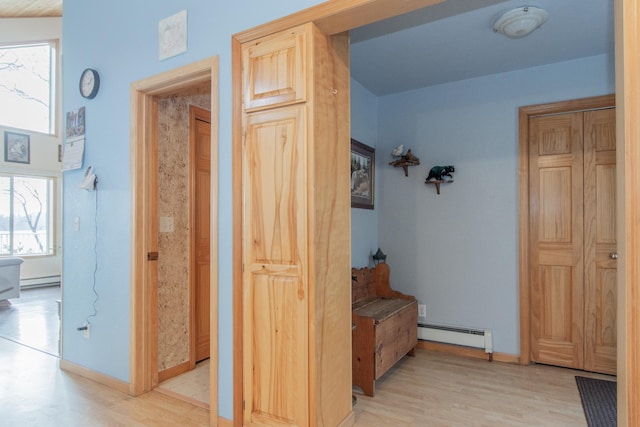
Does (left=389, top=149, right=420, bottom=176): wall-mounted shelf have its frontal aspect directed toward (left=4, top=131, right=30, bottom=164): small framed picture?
no

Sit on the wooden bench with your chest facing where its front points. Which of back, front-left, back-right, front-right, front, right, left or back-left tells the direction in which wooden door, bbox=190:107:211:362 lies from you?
back-right

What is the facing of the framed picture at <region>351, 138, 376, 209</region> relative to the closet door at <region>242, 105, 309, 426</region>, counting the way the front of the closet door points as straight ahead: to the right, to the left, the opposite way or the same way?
to the left

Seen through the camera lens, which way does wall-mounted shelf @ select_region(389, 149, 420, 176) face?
facing the viewer and to the left of the viewer

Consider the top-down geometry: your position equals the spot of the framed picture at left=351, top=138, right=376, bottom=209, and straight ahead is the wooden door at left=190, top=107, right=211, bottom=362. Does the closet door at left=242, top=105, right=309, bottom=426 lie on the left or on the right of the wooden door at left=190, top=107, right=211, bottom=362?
left

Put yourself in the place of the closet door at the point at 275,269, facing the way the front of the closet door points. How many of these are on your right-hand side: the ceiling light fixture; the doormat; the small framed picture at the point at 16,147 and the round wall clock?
2

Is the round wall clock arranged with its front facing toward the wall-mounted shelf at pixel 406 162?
no
